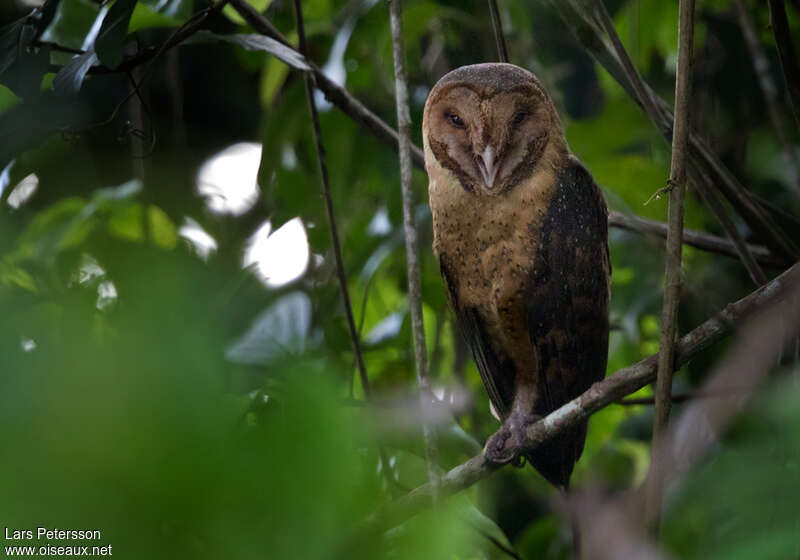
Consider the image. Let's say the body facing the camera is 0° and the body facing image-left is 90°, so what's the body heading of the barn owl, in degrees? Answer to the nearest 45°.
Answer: approximately 45°

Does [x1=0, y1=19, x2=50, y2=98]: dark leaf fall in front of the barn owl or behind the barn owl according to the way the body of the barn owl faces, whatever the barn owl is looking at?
in front
